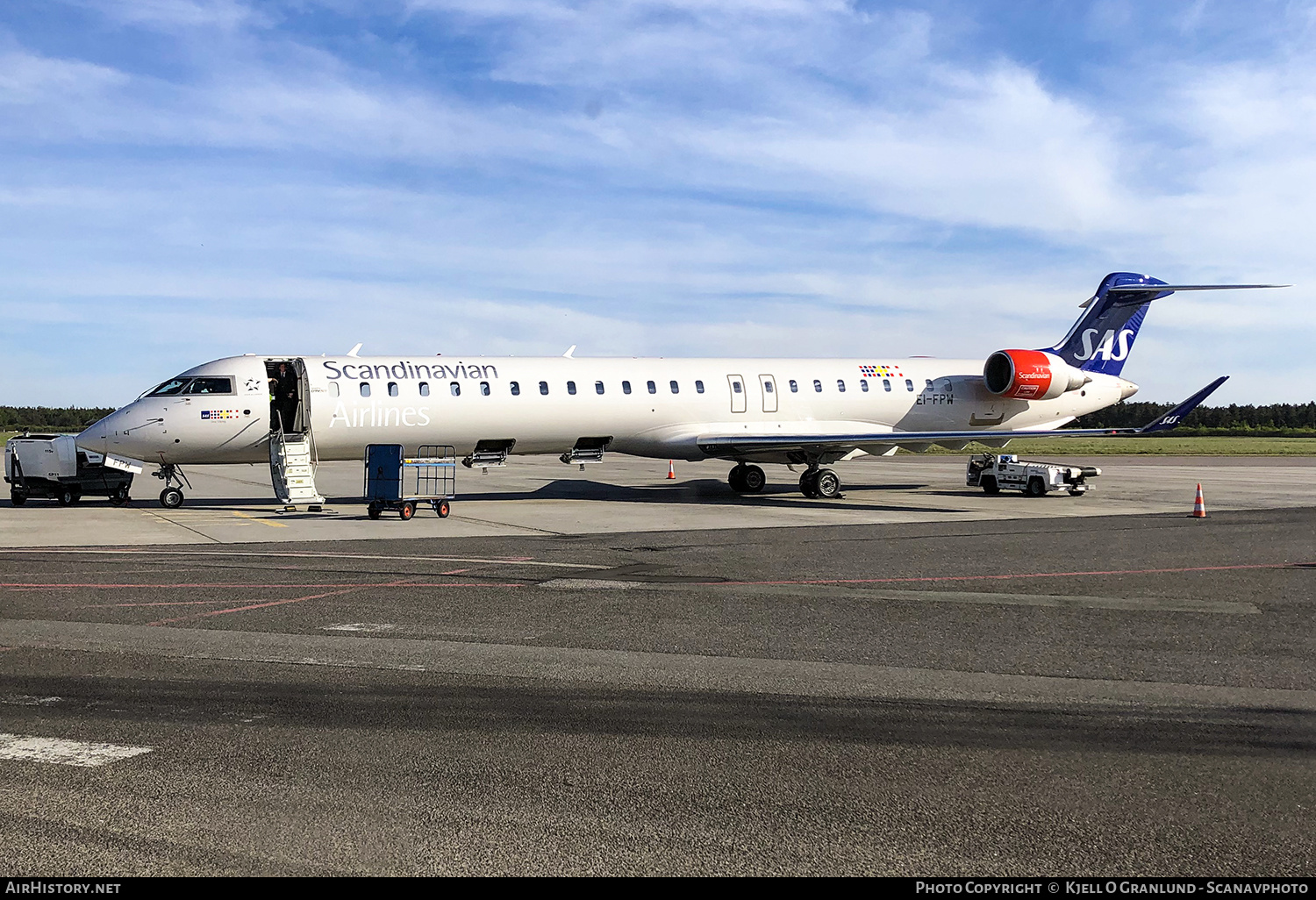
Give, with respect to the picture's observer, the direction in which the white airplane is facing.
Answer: facing the viewer and to the left of the viewer

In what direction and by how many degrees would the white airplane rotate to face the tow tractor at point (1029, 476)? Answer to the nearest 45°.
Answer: approximately 135° to its left

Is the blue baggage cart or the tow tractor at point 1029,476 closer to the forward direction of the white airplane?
the blue baggage cart

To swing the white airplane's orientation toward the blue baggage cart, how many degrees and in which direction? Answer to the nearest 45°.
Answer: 0° — it already faces it

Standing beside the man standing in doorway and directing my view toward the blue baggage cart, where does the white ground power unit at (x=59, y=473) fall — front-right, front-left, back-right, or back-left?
back-right

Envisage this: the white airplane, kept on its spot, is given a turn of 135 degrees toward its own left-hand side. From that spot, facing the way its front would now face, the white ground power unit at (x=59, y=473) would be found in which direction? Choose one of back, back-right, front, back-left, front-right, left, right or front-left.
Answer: back

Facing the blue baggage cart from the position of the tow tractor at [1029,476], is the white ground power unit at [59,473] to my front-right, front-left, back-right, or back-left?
front-right
